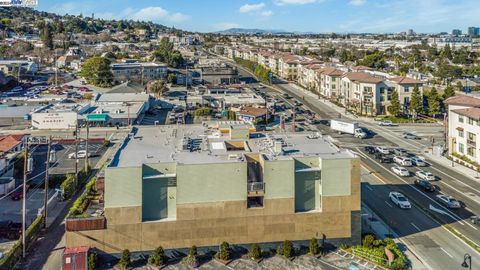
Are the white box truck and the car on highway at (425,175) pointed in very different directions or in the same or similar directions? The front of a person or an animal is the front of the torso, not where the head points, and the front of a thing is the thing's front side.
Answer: very different directions

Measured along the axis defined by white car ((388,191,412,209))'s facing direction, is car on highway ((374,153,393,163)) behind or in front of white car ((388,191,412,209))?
behind

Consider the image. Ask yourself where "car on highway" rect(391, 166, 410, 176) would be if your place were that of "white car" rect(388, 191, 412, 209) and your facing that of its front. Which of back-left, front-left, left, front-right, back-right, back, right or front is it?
back-left

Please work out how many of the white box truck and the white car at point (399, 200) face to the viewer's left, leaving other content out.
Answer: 0

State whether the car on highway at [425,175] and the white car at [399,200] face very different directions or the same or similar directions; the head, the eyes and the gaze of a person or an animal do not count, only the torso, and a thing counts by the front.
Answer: very different directions

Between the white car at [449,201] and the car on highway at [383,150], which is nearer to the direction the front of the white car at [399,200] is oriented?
the white car

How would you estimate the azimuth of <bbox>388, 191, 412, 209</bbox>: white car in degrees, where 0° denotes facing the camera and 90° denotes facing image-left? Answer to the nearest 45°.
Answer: approximately 315°

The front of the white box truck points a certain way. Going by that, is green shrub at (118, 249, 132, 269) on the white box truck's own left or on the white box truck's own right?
on the white box truck's own right

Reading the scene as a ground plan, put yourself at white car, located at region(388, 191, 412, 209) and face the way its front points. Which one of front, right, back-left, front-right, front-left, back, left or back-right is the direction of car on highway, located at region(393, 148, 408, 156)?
back-left

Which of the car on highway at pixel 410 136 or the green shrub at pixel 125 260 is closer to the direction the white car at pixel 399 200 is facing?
the green shrub

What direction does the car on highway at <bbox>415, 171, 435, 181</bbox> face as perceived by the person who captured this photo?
facing away from the viewer and to the left of the viewer

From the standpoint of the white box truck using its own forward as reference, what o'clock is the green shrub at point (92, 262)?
The green shrub is roughly at 2 o'clock from the white box truck.
